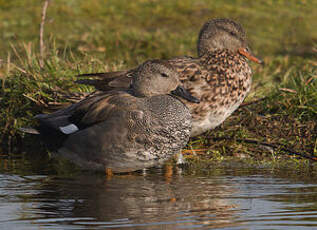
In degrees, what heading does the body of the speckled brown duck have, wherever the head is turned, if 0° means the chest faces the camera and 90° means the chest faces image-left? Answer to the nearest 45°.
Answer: approximately 270°

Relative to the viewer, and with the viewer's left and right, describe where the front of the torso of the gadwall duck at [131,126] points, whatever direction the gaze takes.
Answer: facing to the right of the viewer

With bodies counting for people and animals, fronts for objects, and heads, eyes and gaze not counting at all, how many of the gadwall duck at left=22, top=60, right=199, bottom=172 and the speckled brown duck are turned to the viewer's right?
2

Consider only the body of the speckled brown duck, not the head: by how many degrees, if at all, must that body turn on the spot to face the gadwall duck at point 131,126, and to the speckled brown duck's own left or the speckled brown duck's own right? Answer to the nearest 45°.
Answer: approximately 135° to the speckled brown duck's own right
